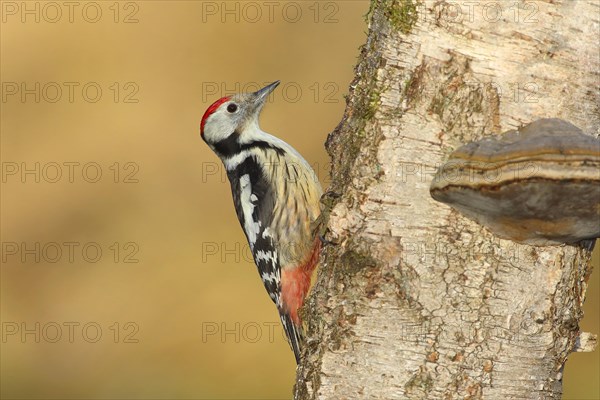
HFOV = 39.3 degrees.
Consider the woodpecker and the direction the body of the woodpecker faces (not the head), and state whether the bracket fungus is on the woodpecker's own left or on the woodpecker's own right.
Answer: on the woodpecker's own right

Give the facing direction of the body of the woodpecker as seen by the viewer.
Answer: to the viewer's right
